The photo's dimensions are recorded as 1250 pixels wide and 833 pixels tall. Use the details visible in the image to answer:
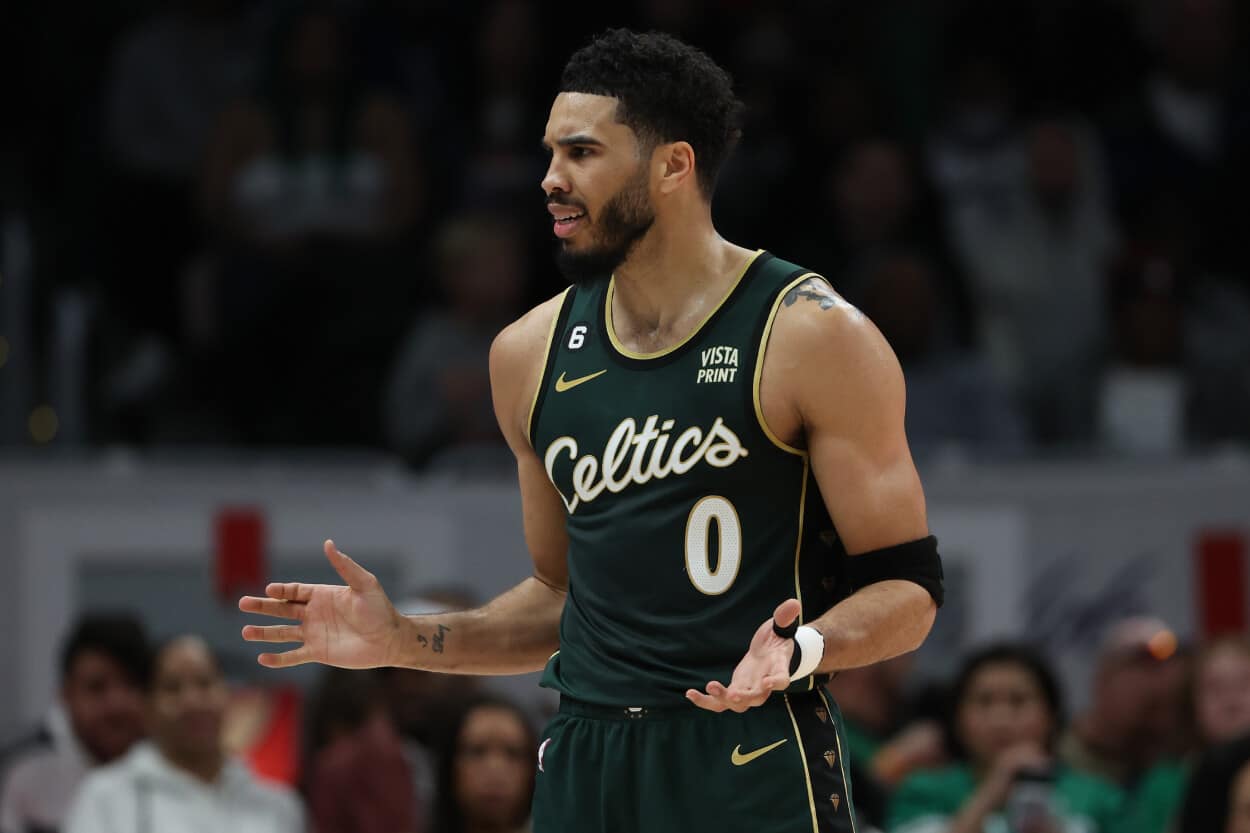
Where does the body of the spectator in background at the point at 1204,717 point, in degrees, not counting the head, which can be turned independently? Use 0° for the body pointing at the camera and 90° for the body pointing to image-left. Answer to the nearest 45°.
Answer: approximately 0°

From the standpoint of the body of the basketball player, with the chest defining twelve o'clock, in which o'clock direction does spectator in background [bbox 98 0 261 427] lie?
The spectator in background is roughly at 4 o'clock from the basketball player.

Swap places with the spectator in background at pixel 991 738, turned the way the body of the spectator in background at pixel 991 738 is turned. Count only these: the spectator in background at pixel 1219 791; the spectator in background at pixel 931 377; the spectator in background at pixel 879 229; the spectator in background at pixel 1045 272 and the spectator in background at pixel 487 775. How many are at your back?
3

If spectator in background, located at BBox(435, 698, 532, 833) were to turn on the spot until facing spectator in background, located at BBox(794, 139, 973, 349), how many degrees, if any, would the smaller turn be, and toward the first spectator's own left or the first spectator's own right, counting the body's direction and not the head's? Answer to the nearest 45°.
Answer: approximately 135° to the first spectator's own left

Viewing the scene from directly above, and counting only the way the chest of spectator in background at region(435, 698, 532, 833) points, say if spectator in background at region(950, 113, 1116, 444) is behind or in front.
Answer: behind

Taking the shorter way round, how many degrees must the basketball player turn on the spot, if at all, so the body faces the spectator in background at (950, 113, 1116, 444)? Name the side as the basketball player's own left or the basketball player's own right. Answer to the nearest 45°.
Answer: approximately 135° to the basketball player's own right
